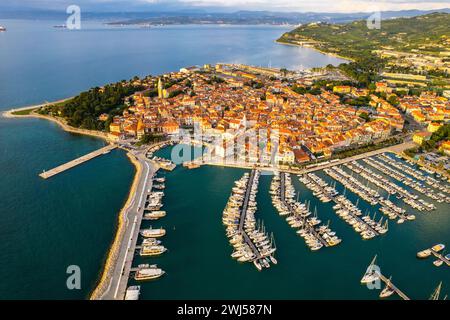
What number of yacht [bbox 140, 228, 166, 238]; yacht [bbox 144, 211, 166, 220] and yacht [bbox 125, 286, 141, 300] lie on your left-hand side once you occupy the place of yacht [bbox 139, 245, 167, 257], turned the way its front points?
2

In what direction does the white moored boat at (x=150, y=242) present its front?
to the viewer's right

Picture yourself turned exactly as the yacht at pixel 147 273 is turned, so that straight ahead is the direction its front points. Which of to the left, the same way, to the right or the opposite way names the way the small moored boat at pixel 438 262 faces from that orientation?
the opposite way

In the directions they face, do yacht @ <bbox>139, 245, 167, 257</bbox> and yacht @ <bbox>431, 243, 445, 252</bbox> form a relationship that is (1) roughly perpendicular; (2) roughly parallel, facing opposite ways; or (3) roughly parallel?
roughly parallel

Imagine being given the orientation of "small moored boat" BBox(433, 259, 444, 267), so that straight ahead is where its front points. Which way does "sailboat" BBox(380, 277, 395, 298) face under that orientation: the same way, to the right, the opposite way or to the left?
the same way

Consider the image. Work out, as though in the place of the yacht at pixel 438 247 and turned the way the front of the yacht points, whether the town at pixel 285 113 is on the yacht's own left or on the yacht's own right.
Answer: on the yacht's own left

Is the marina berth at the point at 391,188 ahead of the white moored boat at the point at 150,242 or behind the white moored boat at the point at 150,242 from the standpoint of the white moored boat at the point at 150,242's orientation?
ahead

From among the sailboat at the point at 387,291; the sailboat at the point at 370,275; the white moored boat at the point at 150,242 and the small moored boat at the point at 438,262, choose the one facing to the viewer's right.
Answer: the white moored boat at the point at 150,242

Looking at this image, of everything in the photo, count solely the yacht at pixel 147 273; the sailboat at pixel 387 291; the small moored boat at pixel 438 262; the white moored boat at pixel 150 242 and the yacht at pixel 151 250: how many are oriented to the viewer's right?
3

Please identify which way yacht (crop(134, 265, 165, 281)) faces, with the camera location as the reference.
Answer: facing to the right of the viewer

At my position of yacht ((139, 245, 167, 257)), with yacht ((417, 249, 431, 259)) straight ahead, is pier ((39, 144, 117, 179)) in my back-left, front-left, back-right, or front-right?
back-left

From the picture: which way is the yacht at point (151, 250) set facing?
to the viewer's right
